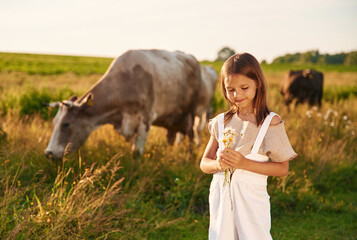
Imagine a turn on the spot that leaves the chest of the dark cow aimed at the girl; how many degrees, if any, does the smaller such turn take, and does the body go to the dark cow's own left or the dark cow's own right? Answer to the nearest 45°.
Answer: approximately 90° to the dark cow's own left

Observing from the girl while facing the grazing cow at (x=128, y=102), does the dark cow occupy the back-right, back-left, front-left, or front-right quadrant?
front-right

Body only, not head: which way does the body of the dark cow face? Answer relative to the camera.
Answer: to the viewer's left

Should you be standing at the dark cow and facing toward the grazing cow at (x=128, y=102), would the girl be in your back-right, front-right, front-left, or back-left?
front-left

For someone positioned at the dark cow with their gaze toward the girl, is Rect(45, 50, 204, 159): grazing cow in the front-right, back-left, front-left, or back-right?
front-right

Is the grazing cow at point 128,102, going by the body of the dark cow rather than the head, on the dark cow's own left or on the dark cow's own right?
on the dark cow's own left
